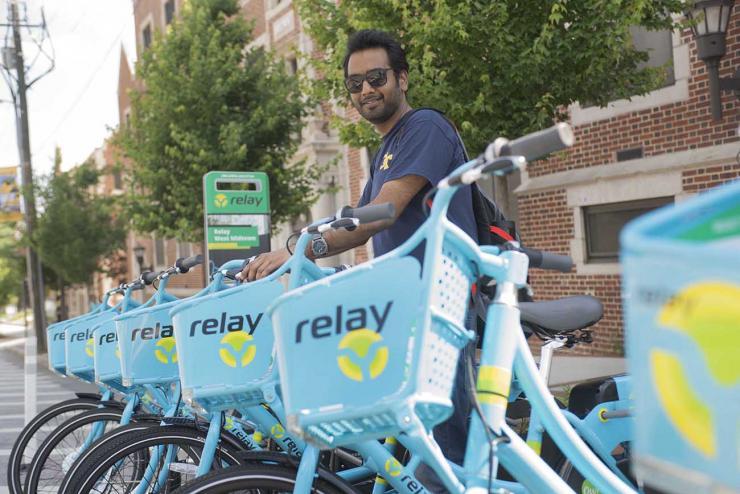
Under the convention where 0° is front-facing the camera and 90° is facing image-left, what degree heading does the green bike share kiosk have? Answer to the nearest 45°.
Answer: approximately 0°

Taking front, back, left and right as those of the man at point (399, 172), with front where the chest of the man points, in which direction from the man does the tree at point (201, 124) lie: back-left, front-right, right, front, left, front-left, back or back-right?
back-right

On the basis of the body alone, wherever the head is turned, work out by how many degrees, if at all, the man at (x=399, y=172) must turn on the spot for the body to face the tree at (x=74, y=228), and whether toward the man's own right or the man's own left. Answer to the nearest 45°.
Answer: approximately 135° to the man's own right

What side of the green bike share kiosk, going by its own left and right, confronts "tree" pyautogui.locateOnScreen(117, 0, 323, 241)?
back

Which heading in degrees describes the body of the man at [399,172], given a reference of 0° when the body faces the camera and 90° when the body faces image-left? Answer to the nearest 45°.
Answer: approximately 45°

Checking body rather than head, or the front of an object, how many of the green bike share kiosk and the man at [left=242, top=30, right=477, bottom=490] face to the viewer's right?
0

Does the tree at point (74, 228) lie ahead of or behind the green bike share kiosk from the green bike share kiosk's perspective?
behind
